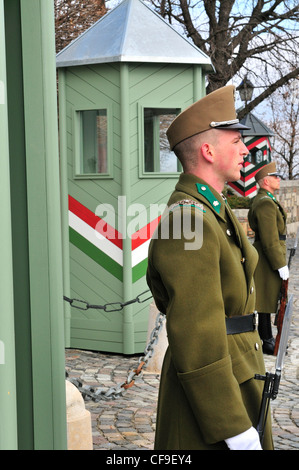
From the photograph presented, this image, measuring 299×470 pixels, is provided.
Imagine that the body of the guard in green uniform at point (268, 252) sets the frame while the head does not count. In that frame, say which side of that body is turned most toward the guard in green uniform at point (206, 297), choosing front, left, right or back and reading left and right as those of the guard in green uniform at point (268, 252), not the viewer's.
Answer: right

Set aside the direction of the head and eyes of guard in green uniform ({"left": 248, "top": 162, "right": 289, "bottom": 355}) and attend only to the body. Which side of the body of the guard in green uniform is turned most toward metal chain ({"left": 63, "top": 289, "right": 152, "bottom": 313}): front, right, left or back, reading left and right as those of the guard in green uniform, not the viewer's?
back

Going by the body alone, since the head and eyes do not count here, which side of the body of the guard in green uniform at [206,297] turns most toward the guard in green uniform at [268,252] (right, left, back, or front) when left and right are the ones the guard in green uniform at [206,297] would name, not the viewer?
left

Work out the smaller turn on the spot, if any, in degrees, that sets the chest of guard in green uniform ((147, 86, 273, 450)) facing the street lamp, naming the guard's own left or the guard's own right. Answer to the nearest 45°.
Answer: approximately 90° to the guard's own left

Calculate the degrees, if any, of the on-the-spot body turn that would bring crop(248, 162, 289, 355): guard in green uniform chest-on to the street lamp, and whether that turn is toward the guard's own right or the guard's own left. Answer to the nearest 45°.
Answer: approximately 90° to the guard's own left

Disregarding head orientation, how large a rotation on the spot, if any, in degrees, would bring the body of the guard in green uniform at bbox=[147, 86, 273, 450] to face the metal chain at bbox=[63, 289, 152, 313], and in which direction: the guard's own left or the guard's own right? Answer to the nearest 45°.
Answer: approximately 90° to the guard's own left

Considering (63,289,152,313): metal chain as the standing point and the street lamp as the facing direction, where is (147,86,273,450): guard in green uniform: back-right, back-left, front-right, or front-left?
back-right

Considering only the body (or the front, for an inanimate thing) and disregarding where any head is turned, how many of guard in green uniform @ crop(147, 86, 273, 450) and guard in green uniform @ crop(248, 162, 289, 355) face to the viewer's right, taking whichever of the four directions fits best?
2

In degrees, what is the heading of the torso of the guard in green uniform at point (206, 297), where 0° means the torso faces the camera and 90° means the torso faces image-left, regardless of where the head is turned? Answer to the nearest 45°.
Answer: approximately 270°
